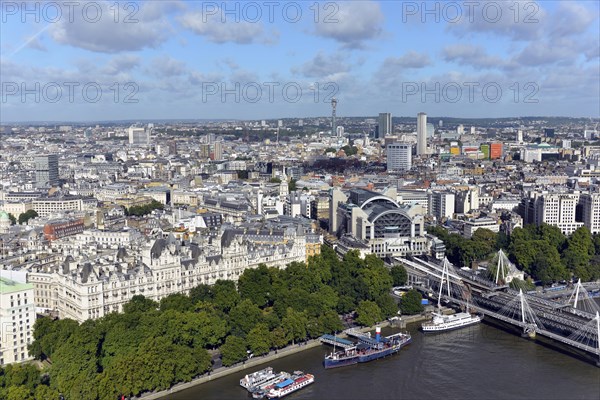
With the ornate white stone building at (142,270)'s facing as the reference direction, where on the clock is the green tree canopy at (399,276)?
The green tree canopy is roughly at 10 o'clock from the ornate white stone building.

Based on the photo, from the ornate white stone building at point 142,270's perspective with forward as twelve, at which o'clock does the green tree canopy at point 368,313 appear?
The green tree canopy is roughly at 11 o'clock from the ornate white stone building.

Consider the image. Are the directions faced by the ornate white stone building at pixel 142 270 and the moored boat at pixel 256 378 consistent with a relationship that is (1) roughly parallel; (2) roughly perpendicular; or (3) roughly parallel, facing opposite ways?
roughly perpendicular

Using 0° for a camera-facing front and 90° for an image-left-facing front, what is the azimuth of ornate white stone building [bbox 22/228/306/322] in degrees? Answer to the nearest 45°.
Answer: approximately 315°
